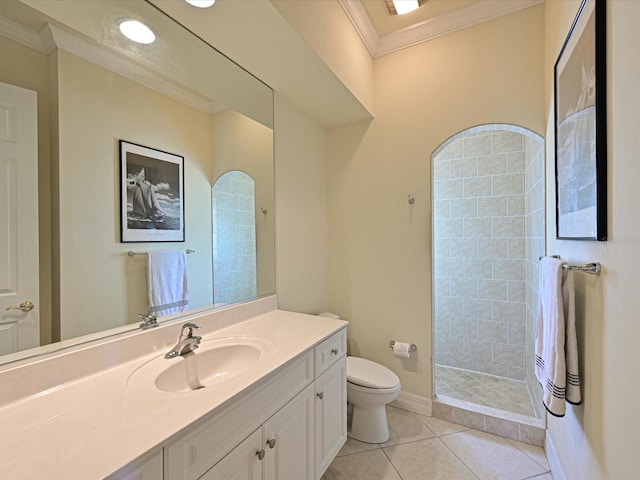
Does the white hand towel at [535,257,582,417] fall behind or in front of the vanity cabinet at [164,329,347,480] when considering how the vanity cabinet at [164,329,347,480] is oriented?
in front

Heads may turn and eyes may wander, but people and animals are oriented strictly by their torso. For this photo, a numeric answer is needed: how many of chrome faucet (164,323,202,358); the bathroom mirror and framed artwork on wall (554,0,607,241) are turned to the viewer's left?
1

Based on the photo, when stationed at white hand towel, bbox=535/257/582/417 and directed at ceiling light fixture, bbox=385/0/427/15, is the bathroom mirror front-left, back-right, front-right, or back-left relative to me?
front-left

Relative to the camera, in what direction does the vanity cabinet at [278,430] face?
facing the viewer and to the right of the viewer

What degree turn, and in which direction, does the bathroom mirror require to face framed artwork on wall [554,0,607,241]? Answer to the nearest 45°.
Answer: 0° — it already faces it

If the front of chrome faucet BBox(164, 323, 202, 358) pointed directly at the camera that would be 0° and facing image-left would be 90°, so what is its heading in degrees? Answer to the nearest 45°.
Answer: approximately 315°

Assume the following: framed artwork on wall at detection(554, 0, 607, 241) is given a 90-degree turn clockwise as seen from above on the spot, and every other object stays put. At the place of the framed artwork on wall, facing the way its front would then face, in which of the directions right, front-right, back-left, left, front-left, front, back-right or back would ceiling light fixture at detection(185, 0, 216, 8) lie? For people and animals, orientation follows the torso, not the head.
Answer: back-left

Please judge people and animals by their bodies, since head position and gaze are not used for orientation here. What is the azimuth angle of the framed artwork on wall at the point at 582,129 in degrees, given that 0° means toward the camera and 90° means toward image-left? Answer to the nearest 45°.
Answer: approximately 90°

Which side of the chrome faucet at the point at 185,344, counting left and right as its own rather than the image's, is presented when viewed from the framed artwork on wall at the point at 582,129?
front

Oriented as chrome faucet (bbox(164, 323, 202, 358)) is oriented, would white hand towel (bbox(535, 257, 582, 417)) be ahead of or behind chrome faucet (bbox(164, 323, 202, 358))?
ahead

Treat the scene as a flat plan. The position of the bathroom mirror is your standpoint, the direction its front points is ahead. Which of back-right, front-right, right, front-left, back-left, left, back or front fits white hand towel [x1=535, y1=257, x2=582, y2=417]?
front
